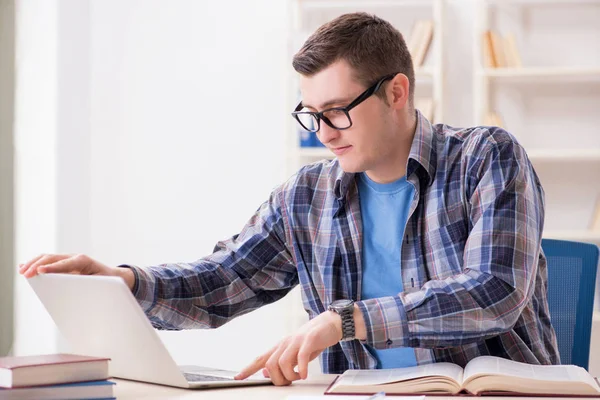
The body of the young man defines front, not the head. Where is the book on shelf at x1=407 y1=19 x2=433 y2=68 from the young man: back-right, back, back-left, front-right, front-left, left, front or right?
back-right

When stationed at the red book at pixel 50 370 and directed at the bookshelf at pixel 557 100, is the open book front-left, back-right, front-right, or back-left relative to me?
front-right

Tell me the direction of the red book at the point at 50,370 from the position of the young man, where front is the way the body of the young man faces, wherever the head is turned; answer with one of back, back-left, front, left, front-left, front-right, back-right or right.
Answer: front

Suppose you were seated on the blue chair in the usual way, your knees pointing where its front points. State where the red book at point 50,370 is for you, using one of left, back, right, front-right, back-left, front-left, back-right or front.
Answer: front

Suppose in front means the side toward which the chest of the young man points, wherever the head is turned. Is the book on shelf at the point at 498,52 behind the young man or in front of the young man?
behind

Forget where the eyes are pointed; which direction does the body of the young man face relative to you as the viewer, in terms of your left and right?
facing the viewer and to the left of the viewer

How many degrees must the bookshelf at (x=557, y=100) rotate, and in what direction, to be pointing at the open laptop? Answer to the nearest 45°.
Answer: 0° — it already faces it

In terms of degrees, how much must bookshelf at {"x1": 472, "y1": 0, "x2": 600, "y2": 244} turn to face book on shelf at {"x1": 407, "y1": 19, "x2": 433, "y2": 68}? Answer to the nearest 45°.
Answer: approximately 45° to its right

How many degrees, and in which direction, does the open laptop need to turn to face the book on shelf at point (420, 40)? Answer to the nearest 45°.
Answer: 0° — it already faces it

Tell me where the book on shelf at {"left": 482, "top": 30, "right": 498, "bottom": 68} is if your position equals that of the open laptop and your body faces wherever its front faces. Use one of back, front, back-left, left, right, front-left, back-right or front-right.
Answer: front

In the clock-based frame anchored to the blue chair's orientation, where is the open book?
The open book is roughly at 11 o'clock from the blue chair.

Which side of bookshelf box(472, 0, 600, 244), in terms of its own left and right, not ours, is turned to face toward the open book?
front

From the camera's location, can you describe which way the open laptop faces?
facing away from the viewer and to the right of the viewer

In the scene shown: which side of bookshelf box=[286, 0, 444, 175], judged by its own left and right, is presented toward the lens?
front
